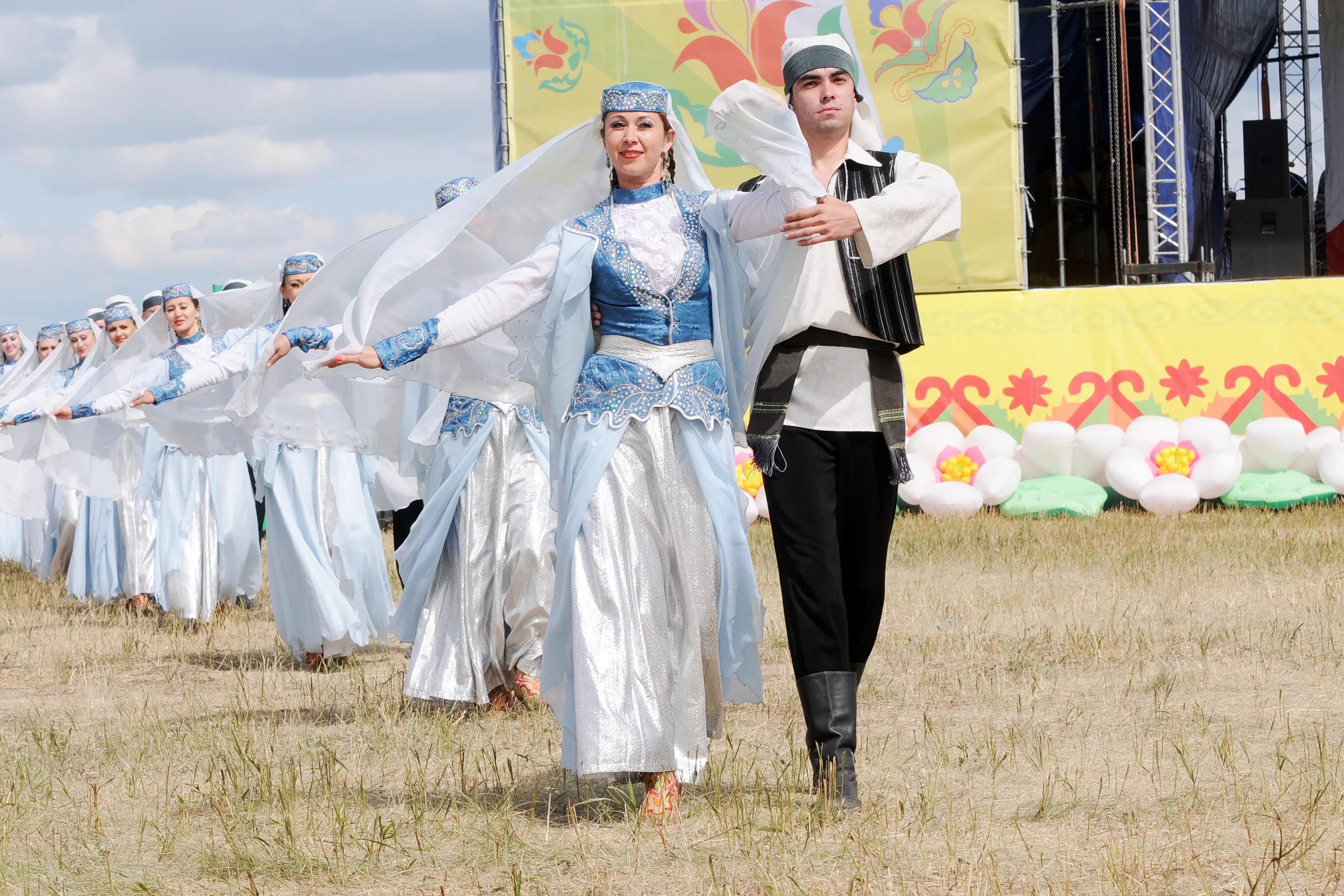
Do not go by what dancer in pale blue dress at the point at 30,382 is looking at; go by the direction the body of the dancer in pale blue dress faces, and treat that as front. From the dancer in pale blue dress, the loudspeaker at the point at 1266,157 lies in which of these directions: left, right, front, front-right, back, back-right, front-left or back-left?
left

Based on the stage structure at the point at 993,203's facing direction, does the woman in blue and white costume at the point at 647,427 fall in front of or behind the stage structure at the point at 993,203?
in front

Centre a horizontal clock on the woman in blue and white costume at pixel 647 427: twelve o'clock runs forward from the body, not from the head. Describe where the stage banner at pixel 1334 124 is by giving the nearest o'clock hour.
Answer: The stage banner is roughly at 7 o'clock from the woman in blue and white costume.

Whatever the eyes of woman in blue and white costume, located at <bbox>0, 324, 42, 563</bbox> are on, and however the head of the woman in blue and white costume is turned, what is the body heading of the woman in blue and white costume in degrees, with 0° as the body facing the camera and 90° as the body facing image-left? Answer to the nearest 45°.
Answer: approximately 0°

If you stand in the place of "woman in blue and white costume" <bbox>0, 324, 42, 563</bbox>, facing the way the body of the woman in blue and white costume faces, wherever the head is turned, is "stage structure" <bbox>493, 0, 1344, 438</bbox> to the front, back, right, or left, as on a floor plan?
left

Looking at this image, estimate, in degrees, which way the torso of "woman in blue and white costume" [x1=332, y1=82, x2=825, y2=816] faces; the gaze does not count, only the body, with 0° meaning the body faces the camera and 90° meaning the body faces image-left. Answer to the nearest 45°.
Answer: approximately 0°
